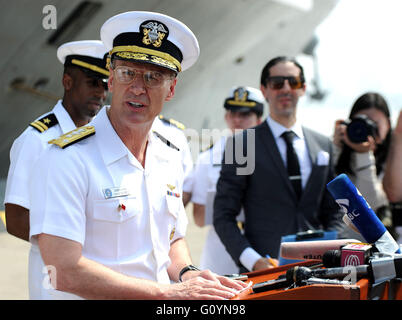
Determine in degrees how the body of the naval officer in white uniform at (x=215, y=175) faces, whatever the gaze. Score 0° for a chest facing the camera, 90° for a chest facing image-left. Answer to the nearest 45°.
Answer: approximately 0°

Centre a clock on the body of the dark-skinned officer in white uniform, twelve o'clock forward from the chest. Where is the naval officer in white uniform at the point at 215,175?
The naval officer in white uniform is roughly at 9 o'clock from the dark-skinned officer in white uniform.

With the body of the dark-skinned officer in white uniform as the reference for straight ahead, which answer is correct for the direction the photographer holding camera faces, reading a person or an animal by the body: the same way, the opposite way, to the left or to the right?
to the right

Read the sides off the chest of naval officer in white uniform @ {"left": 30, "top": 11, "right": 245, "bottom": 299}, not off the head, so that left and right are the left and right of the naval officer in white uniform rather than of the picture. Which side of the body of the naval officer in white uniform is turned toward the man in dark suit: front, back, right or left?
left

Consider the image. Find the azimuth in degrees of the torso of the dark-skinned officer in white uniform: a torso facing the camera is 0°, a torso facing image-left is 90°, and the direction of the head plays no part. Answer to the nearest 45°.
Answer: approximately 315°

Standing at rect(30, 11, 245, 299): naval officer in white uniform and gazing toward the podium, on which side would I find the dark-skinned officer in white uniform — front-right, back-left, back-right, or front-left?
back-left

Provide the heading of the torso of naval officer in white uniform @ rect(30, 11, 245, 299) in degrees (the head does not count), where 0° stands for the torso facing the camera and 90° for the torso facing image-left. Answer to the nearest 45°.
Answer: approximately 315°

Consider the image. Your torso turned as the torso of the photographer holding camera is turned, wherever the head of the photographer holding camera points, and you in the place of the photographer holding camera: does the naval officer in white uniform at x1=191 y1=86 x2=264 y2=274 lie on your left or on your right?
on your right
